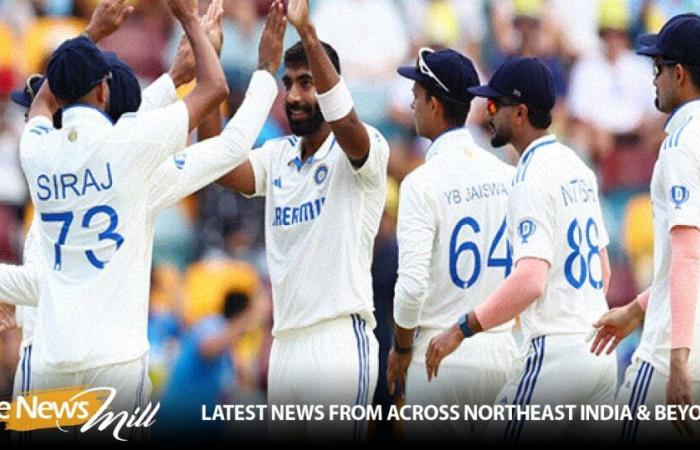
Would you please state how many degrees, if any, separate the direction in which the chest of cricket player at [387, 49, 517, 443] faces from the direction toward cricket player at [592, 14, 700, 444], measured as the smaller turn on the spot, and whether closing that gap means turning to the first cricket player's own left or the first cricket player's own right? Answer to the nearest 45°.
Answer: approximately 180°

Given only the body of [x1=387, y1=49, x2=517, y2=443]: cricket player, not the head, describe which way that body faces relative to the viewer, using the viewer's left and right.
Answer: facing away from the viewer and to the left of the viewer

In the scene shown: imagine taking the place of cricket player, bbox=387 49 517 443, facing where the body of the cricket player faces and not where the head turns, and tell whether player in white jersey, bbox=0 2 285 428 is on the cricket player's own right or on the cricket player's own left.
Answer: on the cricket player's own left

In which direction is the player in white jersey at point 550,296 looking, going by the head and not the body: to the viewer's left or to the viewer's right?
to the viewer's left

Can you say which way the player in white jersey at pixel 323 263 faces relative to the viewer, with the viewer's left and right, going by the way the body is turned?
facing the viewer and to the left of the viewer

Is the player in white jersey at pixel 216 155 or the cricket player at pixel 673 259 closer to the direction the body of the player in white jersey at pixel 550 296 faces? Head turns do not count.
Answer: the player in white jersey

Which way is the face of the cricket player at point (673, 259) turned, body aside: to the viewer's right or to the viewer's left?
to the viewer's left

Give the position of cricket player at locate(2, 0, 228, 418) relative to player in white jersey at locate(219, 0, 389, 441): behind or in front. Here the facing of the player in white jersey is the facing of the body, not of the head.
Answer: in front

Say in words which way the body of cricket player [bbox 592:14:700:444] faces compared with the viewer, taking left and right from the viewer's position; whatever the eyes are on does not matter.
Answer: facing to the left of the viewer

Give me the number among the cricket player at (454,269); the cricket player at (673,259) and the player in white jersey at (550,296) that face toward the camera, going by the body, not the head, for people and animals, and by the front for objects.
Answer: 0

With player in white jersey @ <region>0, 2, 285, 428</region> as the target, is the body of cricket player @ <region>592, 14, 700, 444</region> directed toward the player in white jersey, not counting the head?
yes

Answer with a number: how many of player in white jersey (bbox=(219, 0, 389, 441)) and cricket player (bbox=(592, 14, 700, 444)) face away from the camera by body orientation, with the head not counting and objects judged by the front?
0

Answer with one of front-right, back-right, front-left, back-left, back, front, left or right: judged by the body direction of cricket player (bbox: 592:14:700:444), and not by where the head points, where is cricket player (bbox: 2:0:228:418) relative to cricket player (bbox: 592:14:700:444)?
front

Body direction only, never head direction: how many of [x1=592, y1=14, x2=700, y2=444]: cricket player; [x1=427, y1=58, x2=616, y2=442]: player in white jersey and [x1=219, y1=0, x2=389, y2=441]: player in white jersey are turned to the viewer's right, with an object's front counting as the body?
0

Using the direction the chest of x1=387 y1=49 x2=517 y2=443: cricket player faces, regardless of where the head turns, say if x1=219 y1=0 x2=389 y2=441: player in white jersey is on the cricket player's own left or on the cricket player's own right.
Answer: on the cricket player's own left

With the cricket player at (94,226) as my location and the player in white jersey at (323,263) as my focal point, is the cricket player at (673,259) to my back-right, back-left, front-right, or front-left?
front-right

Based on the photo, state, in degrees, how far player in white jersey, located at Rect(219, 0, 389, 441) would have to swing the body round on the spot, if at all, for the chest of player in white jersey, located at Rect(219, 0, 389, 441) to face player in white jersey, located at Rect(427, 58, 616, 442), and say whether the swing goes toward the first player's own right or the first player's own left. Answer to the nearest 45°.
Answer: approximately 135° to the first player's own left

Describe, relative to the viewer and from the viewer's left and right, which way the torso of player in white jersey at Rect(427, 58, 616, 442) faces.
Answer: facing away from the viewer and to the left of the viewer

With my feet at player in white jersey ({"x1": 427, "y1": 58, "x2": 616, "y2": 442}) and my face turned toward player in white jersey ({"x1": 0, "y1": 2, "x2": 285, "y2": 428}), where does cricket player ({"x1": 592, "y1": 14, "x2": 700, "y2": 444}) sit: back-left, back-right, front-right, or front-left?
back-left

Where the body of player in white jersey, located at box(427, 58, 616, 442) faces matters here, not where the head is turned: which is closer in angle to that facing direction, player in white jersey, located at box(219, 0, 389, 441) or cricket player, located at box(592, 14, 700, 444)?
the player in white jersey
